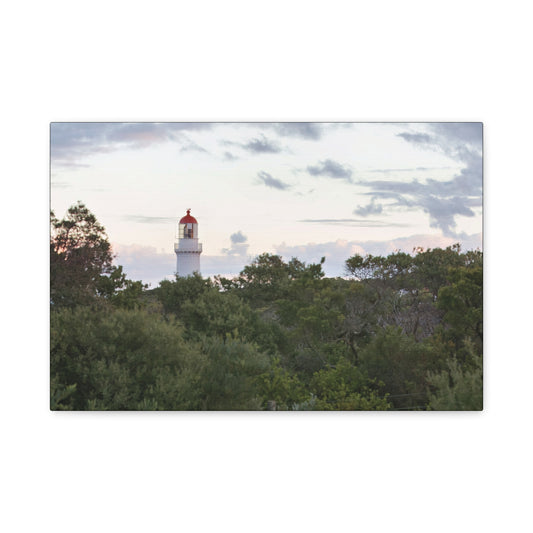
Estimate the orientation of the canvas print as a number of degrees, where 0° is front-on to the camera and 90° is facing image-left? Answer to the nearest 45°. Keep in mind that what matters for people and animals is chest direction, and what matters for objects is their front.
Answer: approximately 0°
